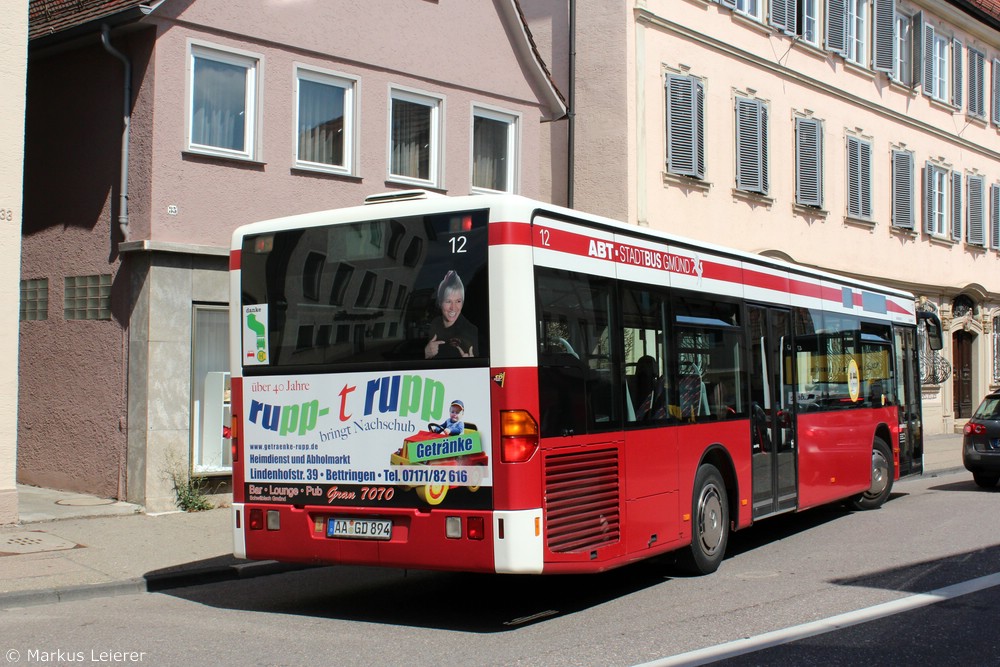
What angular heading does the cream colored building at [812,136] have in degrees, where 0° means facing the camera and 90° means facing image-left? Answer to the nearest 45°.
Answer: approximately 315°

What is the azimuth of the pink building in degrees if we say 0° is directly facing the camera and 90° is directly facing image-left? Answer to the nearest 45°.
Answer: approximately 315°

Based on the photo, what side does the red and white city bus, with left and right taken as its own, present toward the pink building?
left

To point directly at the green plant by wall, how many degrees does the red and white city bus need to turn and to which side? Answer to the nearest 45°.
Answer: approximately 90° to its left

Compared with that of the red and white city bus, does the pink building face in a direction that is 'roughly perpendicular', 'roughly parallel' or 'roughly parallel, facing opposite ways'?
roughly perpendicular

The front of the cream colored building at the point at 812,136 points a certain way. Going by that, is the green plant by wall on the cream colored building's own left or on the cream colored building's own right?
on the cream colored building's own right

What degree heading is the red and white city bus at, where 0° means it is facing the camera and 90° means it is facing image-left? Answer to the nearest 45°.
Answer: approximately 225°

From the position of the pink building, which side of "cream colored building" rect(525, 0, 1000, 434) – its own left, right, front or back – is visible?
right

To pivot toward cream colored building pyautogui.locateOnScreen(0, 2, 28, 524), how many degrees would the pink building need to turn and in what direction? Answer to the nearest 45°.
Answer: approximately 90° to its right
